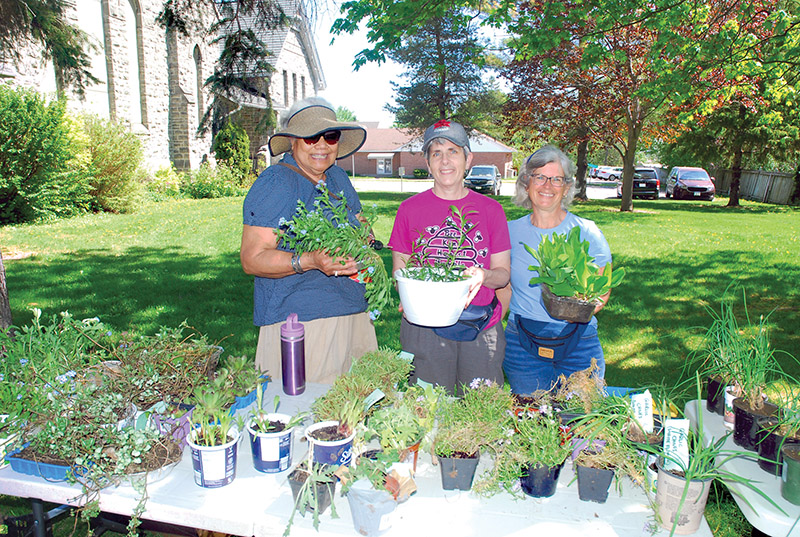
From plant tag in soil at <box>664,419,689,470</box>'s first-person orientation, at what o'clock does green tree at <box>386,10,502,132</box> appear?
The green tree is roughly at 5 o'clock from the plant tag in soil.

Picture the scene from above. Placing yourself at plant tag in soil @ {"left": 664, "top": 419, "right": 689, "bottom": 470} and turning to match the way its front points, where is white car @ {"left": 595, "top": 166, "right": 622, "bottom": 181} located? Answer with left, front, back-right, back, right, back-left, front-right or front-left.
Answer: back

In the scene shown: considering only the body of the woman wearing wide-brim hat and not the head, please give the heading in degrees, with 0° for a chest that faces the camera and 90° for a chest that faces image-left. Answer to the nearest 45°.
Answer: approximately 315°

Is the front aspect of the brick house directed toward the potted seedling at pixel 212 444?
yes

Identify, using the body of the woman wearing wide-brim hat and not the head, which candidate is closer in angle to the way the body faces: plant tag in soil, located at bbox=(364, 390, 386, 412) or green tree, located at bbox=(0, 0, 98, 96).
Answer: the plant tag in soil

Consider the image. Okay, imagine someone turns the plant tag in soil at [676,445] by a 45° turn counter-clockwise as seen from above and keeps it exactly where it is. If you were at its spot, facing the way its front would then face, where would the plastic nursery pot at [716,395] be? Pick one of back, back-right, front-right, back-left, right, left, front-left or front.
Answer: back-left

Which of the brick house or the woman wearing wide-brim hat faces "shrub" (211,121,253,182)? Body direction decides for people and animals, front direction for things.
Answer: the brick house

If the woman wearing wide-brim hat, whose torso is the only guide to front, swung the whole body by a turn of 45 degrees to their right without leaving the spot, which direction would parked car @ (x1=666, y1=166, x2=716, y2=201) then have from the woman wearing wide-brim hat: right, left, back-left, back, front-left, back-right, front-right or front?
back-left

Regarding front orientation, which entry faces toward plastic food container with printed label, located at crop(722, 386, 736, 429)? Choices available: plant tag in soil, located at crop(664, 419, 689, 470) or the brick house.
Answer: the brick house

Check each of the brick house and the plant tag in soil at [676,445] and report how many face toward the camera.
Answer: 2

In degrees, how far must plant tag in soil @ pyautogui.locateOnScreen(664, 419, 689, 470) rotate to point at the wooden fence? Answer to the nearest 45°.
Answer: approximately 180°
